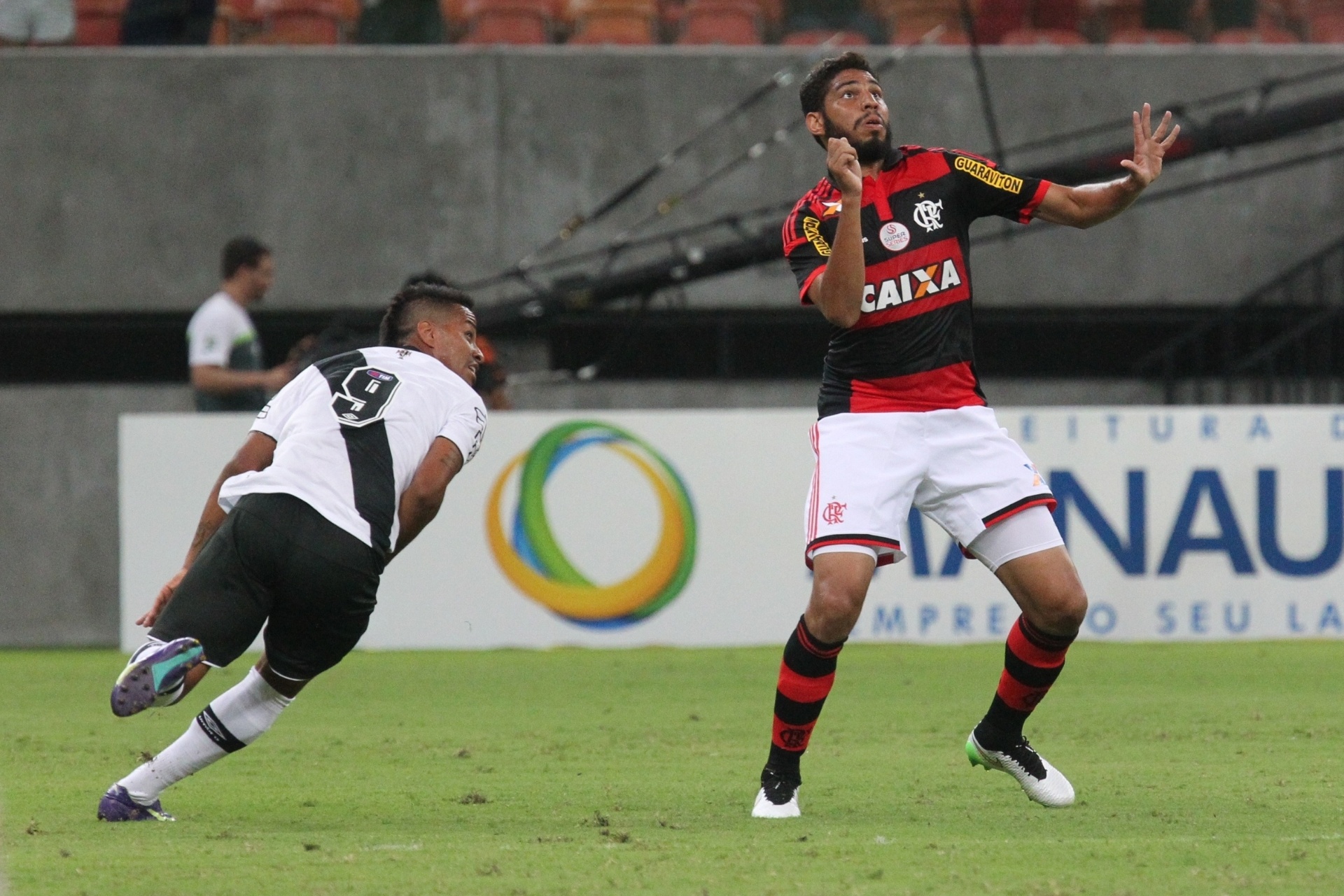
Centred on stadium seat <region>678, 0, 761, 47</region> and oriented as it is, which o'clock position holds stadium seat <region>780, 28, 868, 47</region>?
stadium seat <region>780, 28, 868, 47</region> is roughly at 9 o'clock from stadium seat <region>678, 0, 761, 47</region>.

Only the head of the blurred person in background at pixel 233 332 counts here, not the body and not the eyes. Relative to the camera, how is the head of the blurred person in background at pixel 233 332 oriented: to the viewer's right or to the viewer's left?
to the viewer's right

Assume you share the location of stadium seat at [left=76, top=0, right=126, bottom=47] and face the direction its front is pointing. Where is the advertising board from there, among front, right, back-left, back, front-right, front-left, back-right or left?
front-left

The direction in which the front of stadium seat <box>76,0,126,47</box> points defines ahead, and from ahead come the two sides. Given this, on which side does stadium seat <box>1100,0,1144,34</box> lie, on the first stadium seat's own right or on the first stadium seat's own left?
on the first stadium seat's own left

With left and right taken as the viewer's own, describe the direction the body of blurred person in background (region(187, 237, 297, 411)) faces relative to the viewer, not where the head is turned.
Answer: facing to the right of the viewer

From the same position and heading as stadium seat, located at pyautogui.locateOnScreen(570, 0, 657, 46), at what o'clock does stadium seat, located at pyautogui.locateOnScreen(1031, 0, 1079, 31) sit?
stadium seat, located at pyautogui.locateOnScreen(1031, 0, 1079, 31) is roughly at 9 o'clock from stadium seat, located at pyautogui.locateOnScreen(570, 0, 657, 46).

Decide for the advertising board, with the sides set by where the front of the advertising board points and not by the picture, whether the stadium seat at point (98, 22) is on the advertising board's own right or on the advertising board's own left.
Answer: on the advertising board's own right

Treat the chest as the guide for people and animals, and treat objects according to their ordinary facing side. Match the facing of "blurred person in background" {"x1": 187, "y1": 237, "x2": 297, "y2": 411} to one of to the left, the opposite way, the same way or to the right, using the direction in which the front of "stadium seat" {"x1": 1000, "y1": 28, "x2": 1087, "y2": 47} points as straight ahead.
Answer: to the left

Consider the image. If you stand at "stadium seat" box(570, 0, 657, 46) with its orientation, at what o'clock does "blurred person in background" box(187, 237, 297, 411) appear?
The blurred person in background is roughly at 1 o'clock from the stadium seat.

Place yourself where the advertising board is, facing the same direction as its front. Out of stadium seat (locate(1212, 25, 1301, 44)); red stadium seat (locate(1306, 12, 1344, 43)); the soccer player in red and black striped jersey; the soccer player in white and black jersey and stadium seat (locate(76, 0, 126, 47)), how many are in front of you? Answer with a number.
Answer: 2
